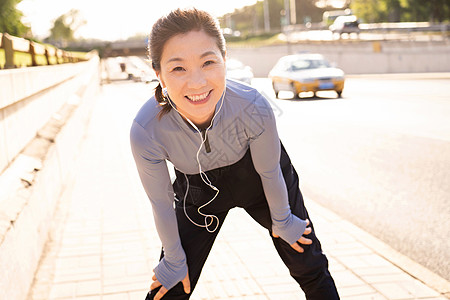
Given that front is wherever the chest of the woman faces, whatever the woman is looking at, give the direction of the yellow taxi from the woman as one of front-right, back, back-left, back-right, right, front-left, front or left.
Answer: back

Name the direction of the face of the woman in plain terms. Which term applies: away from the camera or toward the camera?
toward the camera

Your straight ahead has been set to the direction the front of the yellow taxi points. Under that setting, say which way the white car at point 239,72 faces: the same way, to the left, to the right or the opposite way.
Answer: the same way

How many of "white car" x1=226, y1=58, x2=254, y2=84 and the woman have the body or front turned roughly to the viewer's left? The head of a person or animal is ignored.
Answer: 0

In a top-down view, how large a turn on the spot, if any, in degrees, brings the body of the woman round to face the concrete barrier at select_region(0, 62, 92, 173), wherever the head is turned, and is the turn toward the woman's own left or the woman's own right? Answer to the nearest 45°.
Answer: approximately 135° to the woman's own right

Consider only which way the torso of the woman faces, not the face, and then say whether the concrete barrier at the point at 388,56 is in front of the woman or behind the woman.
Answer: behind

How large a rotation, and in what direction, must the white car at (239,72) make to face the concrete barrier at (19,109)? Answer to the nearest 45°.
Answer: approximately 45° to its right

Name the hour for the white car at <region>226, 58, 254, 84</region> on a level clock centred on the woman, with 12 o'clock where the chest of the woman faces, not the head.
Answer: The white car is roughly at 6 o'clock from the woman.

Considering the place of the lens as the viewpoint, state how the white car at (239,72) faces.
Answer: facing the viewer and to the right of the viewer

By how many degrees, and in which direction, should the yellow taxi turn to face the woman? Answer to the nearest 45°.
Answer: approximately 45° to its right

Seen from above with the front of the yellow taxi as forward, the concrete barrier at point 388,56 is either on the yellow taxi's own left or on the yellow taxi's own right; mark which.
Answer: on the yellow taxi's own left

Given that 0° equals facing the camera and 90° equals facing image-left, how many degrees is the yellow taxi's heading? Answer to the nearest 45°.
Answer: approximately 315°

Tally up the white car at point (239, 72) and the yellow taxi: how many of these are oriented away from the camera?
0

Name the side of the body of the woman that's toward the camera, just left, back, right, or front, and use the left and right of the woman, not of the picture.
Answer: front

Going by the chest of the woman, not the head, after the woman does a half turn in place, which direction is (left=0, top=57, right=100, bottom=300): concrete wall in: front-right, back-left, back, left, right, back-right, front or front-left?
front-left

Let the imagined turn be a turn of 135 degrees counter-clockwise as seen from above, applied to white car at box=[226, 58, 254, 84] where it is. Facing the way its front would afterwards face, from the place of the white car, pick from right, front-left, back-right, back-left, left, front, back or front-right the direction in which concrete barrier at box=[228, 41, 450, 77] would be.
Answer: front-right
